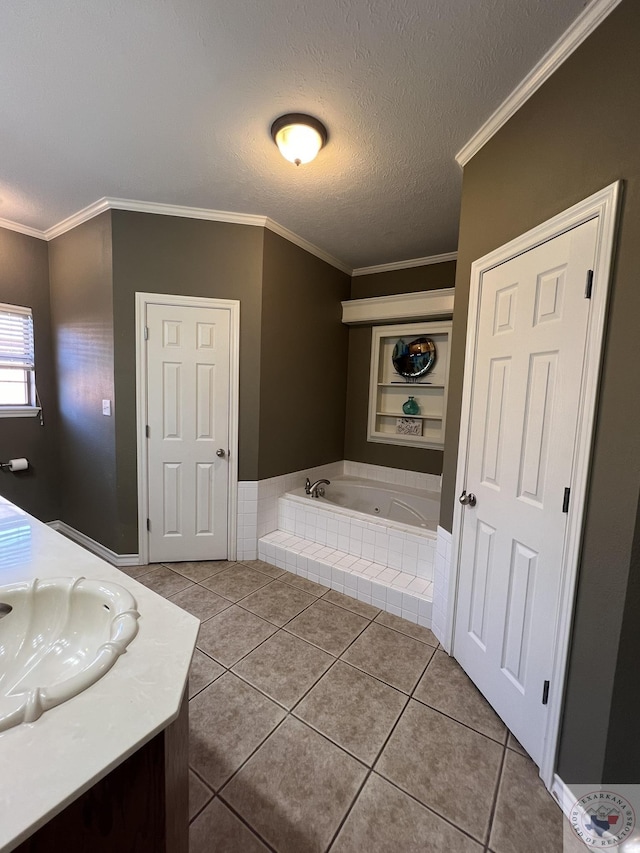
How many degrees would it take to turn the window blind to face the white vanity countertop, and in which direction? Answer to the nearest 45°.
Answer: approximately 45° to its right

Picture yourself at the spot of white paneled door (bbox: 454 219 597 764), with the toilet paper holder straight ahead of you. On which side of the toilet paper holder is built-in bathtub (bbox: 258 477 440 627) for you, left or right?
right

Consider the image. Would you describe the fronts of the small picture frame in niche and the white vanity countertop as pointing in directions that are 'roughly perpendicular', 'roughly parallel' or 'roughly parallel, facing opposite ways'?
roughly perpendicular

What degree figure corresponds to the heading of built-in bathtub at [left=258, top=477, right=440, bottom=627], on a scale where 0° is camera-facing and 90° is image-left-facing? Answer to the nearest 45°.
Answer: approximately 45°

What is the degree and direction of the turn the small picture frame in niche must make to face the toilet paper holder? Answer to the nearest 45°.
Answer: approximately 45° to its right

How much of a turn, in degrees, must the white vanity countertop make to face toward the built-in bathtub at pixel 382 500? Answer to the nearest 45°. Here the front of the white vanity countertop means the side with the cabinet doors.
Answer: approximately 90° to its left

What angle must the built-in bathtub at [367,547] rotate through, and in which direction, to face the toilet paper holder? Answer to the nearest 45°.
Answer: approximately 45° to its right
